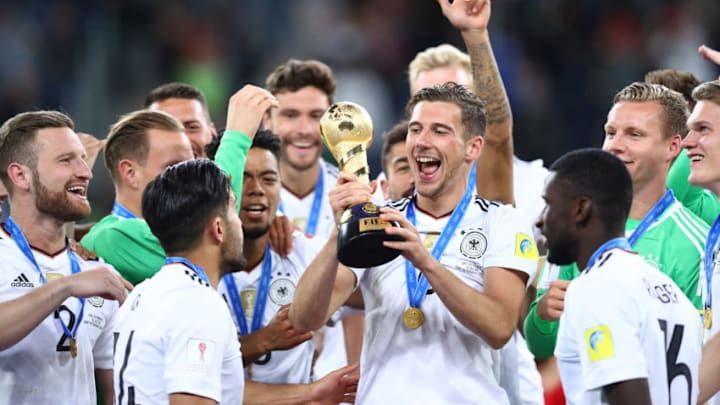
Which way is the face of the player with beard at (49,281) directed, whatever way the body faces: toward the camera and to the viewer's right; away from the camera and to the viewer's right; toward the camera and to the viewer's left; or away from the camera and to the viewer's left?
toward the camera and to the viewer's right

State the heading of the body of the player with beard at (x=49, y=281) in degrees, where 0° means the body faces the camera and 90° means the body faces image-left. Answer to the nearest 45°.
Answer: approximately 315°
